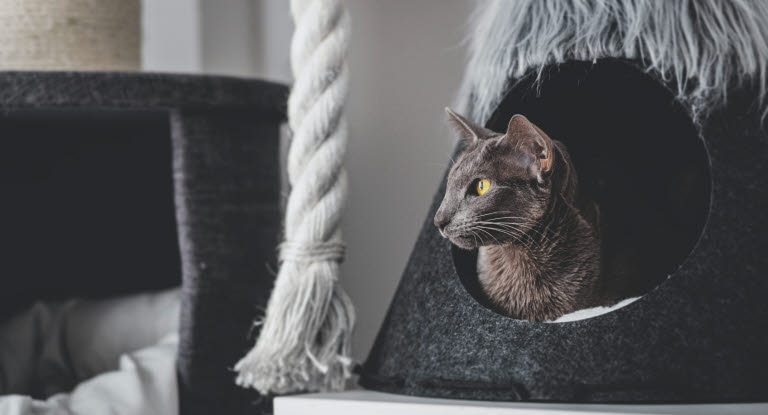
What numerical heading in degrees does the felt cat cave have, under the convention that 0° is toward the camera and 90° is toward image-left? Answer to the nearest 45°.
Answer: approximately 0°

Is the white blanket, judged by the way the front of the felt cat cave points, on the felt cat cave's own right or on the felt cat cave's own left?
on the felt cat cave's own right
